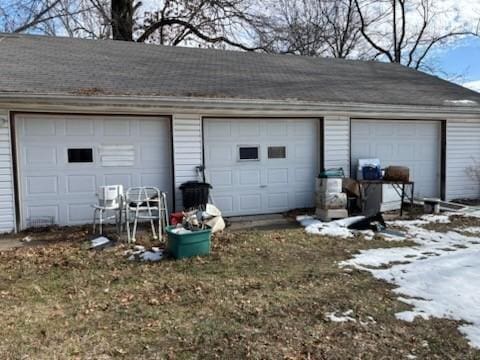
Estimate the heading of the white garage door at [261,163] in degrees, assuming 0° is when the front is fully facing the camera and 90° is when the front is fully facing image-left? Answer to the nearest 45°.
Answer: approximately 0°

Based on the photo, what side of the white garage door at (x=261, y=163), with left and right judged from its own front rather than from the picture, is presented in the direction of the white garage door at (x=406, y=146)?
left

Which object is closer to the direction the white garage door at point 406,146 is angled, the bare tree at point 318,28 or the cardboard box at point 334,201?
the cardboard box

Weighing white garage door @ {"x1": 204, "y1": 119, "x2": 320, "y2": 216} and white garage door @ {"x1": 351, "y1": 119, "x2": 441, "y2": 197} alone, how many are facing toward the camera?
2

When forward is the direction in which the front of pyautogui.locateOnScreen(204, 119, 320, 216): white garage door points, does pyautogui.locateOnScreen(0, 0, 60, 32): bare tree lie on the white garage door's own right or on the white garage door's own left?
on the white garage door's own right

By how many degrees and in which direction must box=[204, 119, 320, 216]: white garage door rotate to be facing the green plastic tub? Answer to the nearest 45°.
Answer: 0° — it already faces it

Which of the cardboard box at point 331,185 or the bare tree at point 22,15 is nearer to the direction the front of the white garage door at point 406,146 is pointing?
the cardboard box
